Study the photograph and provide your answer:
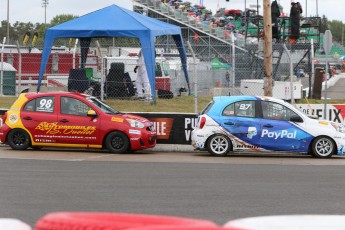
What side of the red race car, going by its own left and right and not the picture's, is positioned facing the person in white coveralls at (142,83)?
left

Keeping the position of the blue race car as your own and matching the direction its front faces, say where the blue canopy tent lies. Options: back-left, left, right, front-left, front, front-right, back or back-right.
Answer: back-left

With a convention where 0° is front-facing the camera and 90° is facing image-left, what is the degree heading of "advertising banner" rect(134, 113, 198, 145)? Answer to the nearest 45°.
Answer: approximately 0°

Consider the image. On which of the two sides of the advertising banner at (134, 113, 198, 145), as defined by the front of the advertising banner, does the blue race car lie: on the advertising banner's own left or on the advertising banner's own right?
on the advertising banner's own left

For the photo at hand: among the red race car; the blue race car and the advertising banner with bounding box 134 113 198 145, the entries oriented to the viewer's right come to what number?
2

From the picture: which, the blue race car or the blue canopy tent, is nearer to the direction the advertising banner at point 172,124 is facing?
the blue race car

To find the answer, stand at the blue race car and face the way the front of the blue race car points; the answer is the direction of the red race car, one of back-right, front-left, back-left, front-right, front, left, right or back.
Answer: back

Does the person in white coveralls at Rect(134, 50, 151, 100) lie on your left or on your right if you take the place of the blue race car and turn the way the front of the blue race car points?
on your left

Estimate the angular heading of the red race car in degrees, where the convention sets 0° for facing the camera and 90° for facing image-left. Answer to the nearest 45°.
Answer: approximately 270°

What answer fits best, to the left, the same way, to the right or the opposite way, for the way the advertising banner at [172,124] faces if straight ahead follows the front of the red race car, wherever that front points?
to the right

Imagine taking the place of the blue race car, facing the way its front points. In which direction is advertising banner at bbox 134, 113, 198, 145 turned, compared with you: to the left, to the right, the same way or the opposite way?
to the right

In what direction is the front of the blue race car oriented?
to the viewer's right
